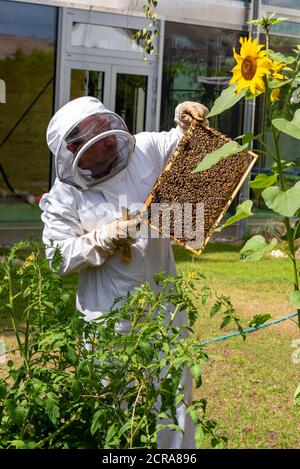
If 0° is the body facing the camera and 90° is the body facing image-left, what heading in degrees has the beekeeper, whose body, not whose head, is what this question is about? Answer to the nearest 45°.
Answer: approximately 315°

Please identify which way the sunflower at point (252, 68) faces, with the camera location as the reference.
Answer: facing the viewer and to the left of the viewer

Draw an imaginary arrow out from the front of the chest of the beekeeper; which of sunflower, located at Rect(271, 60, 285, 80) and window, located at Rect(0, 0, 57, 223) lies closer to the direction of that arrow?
the sunflower

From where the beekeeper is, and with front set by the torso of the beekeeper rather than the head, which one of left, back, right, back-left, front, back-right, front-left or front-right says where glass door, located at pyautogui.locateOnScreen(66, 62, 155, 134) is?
back-left

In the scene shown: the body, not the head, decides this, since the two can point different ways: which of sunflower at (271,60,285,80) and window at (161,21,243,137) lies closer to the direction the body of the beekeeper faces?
the sunflower

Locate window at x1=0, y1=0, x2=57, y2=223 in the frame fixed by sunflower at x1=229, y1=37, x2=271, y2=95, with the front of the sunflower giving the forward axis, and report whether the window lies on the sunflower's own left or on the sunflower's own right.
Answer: on the sunflower's own right

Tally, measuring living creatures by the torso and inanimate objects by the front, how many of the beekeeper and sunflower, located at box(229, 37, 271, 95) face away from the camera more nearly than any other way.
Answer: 0

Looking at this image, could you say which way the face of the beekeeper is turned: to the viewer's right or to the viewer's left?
to the viewer's right
